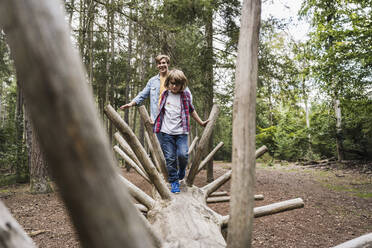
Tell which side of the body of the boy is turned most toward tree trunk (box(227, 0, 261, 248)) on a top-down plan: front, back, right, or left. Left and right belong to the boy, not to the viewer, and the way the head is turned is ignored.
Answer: front

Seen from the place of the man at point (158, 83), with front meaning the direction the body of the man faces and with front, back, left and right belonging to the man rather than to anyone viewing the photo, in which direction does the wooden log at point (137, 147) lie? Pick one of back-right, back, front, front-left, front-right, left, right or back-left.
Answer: front

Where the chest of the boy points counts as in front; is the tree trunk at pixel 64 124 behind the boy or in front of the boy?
in front

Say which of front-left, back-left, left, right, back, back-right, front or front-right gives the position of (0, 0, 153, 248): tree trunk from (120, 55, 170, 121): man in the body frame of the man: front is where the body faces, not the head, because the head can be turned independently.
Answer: front

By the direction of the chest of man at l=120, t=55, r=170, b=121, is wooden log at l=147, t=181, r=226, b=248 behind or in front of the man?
in front

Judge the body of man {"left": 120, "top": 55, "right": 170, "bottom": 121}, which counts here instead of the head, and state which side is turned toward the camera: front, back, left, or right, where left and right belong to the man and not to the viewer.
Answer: front

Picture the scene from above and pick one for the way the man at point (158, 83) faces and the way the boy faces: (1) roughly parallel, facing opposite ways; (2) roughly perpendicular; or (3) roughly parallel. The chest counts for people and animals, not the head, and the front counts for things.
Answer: roughly parallel

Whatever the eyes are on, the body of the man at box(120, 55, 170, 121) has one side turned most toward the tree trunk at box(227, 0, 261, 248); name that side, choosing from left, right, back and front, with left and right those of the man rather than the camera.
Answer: front

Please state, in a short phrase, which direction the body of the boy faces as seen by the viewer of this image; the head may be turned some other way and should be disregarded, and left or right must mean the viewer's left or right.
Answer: facing the viewer

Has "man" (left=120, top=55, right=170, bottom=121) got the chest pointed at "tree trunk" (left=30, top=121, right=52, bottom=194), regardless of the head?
no

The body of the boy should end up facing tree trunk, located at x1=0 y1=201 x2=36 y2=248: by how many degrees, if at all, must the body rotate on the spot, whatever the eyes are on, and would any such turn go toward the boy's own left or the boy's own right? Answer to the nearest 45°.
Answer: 0° — they already face it

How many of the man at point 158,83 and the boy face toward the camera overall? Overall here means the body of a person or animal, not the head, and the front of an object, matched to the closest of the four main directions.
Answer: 2
